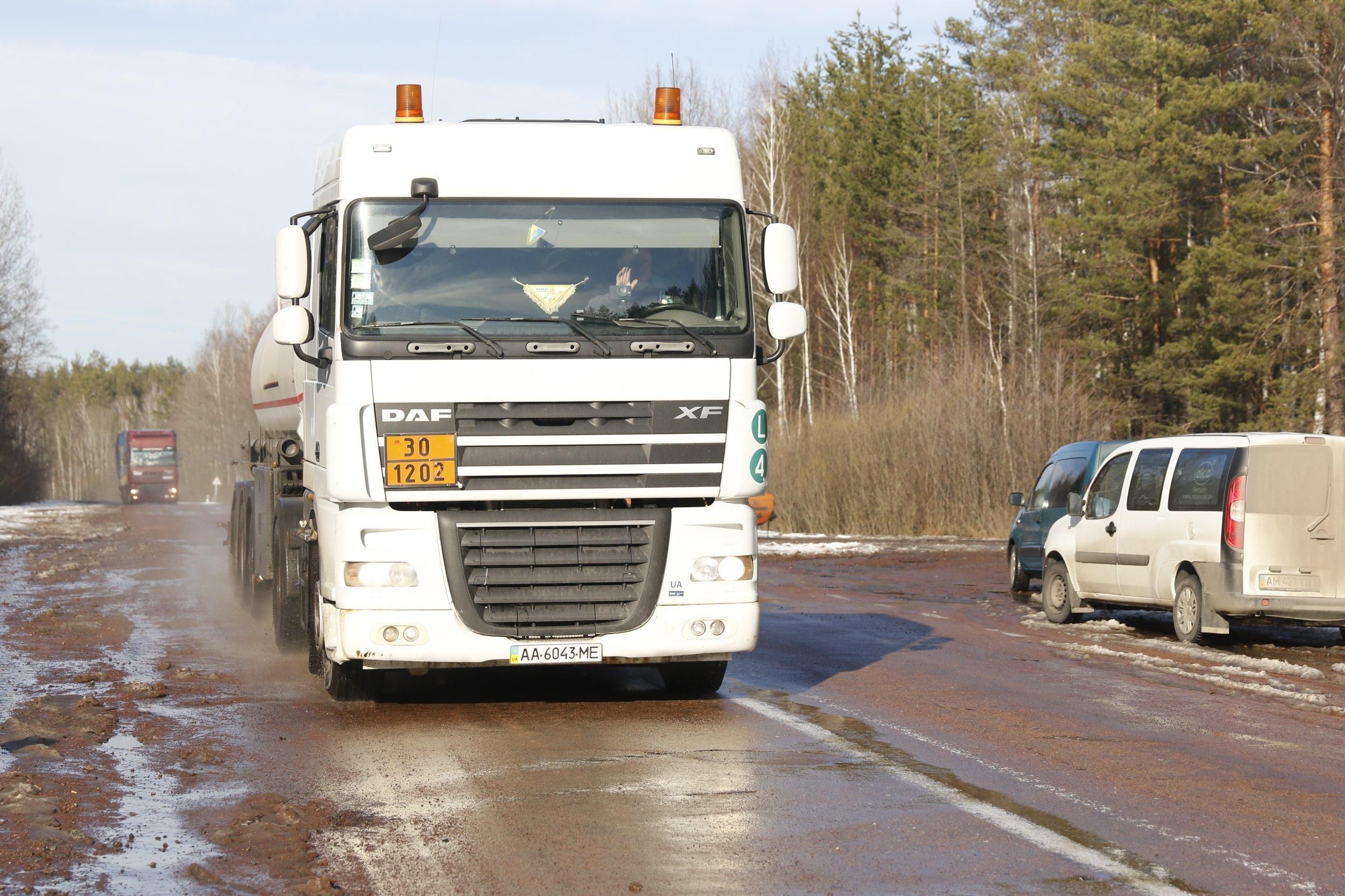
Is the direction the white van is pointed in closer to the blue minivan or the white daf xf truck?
the blue minivan

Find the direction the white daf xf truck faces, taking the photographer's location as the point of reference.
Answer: facing the viewer

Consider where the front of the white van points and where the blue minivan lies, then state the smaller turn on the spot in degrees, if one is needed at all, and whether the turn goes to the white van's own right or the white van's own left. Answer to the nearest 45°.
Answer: approximately 45° to the white van's own right

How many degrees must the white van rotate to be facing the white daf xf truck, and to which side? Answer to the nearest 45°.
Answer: approximately 90° to its left

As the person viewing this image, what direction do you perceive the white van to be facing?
facing away from the viewer and to the left of the viewer

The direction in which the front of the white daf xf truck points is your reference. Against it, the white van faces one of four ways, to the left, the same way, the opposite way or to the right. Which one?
the opposite way

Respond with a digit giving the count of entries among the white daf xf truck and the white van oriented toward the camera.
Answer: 1

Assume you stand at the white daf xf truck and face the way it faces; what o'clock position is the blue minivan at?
The blue minivan is roughly at 7 o'clock from the white daf xf truck.

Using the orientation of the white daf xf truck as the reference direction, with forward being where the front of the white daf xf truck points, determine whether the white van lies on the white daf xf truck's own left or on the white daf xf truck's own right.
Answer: on the white daf xf truck's own left
